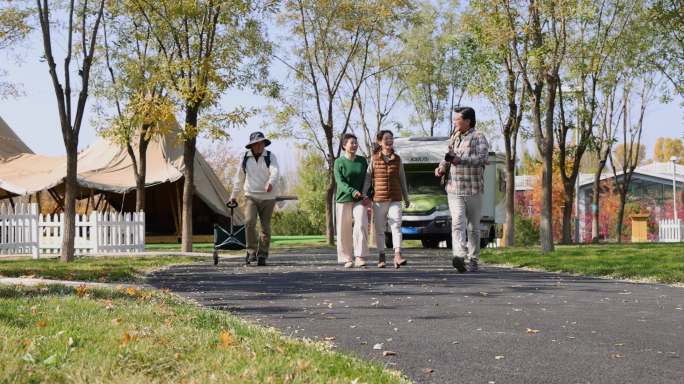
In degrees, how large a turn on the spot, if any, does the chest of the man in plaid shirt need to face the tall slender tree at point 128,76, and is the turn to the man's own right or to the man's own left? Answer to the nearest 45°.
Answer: approximately 90° to the man's own right

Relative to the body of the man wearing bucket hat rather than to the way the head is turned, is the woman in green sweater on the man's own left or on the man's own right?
on the man's own left

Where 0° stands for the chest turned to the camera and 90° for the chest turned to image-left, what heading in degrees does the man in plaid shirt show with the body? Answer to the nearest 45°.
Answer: approximately 45°

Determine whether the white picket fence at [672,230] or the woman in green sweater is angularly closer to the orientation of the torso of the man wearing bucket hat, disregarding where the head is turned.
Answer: the woman in green sweater

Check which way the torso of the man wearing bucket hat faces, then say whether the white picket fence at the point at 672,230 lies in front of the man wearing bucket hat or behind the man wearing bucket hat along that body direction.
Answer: behind

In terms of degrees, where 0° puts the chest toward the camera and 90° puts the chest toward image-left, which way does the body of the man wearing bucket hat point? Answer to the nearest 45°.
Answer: approximately 0°

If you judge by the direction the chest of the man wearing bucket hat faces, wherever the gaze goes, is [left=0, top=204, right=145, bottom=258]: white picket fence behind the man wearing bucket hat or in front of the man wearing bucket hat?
behind

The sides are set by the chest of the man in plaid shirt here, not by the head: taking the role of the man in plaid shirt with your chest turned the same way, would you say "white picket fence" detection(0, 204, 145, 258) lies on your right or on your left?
on your right

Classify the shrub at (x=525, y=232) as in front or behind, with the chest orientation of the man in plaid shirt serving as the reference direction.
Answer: behind

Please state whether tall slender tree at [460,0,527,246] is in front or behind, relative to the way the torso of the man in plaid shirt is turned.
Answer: behind

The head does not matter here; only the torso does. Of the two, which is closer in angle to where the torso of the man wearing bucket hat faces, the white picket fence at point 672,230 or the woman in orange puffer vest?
the woman in orange puffer vest

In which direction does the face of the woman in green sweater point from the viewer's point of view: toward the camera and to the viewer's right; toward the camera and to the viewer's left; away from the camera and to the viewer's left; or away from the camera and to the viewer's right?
toward the camera and to the viewer's right

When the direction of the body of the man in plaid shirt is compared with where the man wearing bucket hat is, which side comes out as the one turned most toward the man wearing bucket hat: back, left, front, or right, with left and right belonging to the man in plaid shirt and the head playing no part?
right
